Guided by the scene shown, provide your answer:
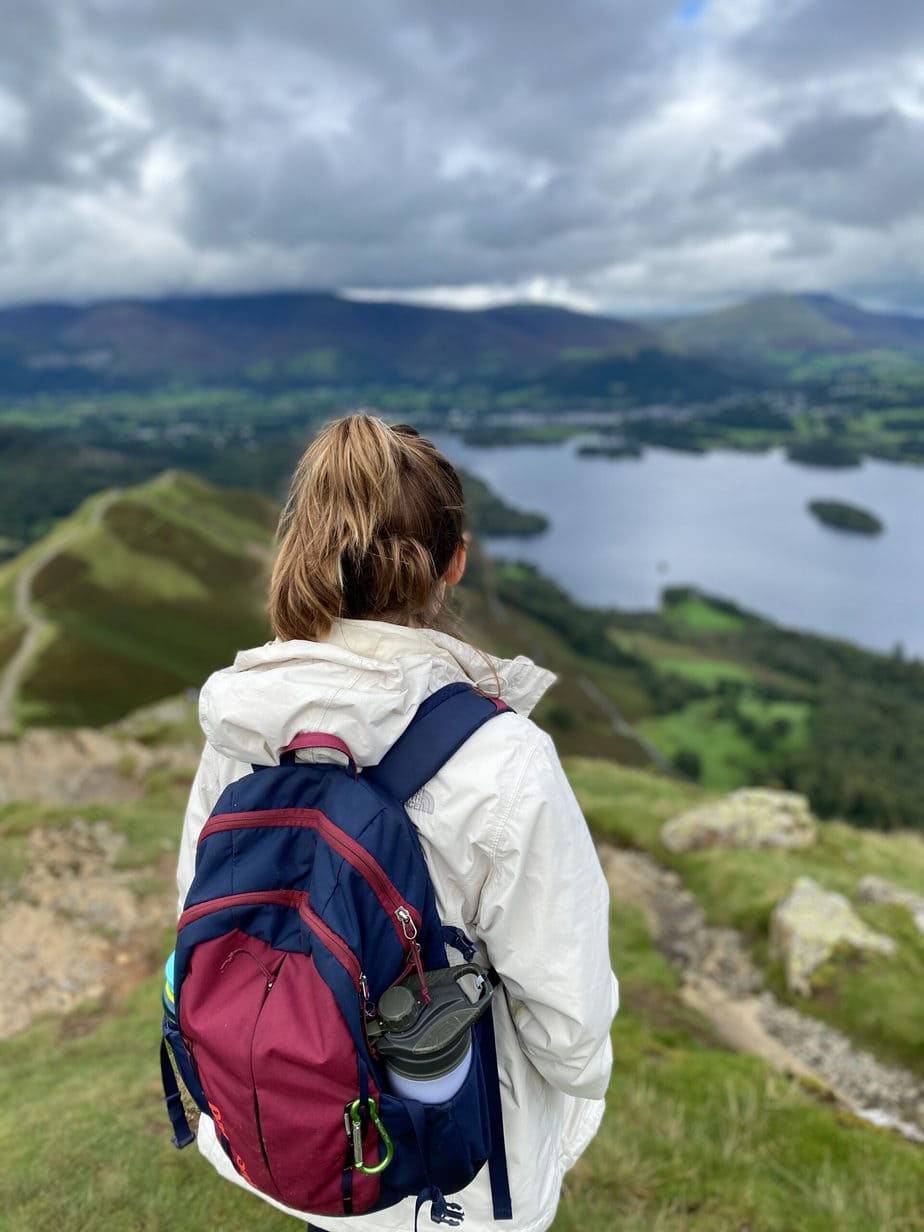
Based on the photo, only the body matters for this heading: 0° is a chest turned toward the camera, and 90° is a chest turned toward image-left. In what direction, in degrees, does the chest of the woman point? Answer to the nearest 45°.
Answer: approximately 225°

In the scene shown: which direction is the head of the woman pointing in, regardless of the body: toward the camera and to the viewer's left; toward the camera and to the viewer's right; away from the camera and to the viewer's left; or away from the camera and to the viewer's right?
away from the camera and to the viewer's right

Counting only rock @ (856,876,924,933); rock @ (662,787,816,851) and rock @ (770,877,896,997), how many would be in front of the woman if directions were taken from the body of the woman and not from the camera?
3

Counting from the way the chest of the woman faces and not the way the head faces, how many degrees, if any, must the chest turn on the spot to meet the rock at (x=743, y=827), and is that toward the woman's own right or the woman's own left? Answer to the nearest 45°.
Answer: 0° — they already face it

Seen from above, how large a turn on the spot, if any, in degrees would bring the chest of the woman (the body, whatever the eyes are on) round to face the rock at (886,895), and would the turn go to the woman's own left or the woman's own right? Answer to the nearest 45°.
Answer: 0° — they already face it
